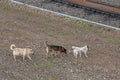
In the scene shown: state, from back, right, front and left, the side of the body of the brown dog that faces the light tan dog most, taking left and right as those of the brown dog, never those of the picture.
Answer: back

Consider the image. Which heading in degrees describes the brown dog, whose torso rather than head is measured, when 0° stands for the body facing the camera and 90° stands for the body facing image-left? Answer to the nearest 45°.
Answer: approximately 270°

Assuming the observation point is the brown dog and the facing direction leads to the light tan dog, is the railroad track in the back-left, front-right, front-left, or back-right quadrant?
back-right

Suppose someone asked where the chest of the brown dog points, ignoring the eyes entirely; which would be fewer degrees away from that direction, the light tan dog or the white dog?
the white dog

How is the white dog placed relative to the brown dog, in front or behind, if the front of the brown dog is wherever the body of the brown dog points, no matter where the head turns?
in front

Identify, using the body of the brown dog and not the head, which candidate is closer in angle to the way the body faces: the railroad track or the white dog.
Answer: the white dog

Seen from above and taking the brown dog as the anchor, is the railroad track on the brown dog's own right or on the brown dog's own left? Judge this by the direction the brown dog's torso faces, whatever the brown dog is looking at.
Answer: on the brown dog's own left
